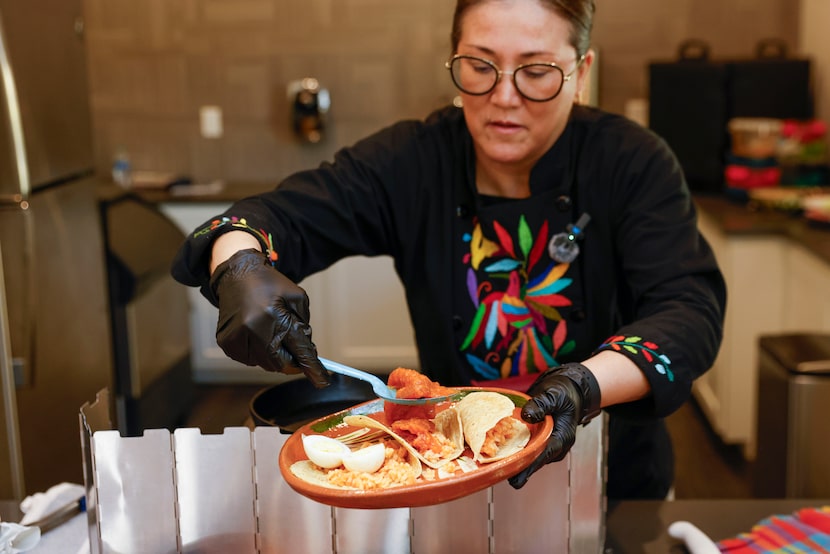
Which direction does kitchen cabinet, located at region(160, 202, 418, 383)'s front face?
toward the camera

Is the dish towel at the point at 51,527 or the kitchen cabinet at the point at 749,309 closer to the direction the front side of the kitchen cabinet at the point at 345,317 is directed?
the dish towel

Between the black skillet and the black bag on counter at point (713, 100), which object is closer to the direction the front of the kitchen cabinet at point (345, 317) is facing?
the black skillet

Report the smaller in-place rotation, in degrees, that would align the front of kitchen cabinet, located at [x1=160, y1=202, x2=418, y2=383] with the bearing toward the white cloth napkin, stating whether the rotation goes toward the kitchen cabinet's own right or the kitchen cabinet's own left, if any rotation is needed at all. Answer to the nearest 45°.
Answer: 0° — it already faces it

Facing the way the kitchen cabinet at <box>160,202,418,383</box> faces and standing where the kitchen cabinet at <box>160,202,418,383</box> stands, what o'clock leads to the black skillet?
The black skillet is roughly at 12 o'clock from the kitchen cabinet.

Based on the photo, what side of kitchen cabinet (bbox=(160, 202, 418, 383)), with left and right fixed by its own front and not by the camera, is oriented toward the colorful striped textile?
front

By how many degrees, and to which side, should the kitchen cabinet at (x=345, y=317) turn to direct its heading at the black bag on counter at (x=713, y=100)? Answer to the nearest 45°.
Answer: approximately 90° to its left

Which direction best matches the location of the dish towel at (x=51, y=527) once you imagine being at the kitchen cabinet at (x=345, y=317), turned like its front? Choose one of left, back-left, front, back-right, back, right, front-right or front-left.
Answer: front

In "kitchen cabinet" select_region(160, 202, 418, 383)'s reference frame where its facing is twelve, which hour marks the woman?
The woman is roughly at 12 o'clock from the kitchen cabinet.

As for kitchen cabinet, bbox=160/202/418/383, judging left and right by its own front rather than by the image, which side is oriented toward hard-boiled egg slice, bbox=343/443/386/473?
front

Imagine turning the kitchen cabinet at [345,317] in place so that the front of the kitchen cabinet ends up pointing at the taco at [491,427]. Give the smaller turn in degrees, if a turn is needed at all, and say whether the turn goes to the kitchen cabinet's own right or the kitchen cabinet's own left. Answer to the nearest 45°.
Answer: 0° — it already faces it

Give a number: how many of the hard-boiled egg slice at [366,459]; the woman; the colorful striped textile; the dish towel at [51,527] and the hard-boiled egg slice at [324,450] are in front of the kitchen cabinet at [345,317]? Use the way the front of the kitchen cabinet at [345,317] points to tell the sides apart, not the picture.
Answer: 5

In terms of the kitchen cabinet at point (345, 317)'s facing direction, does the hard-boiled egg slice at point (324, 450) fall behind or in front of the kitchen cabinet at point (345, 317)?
in front

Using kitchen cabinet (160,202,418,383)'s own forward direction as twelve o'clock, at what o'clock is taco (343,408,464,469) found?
The taco is roughly at 12 o'clock from the kitchen cabinet.
